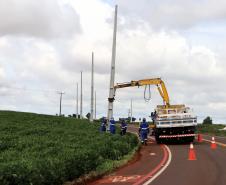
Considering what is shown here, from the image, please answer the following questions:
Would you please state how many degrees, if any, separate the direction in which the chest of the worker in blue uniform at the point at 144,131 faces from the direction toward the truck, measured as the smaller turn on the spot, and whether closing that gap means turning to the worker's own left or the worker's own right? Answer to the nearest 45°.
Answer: approximately 90° to the worker's own right

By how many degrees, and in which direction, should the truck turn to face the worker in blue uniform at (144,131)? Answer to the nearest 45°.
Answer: approximately 90° to its left

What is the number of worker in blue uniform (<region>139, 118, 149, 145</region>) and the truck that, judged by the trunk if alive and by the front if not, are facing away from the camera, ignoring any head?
2

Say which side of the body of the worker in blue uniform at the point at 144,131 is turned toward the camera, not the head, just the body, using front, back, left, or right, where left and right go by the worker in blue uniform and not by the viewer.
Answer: back

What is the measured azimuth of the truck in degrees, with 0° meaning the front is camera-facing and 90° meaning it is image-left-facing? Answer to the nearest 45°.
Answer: approximately 180°
